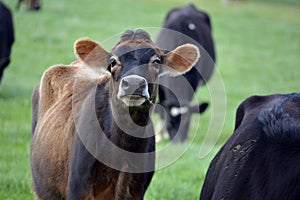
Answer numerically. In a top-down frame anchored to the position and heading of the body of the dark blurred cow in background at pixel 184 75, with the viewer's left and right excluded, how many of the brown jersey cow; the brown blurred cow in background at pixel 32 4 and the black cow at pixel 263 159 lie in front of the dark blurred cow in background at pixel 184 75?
2

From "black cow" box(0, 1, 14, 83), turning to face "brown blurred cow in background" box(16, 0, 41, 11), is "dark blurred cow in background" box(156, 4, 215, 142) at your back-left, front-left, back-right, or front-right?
back-right

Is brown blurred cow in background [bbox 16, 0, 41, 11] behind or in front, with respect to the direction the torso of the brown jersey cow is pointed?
behind

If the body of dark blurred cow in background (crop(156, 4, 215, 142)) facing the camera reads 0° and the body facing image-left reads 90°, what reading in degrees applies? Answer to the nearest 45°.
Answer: approximately 0°

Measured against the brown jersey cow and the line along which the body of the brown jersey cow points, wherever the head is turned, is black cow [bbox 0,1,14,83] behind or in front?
behind

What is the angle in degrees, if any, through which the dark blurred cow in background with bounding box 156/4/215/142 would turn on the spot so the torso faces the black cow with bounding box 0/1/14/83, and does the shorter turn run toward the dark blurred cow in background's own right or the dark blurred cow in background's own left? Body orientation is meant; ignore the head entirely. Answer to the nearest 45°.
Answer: approximately 90° to the dark blurred cow in background's own right

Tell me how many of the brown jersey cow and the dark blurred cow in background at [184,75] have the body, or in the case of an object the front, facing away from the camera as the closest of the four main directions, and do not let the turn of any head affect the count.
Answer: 0

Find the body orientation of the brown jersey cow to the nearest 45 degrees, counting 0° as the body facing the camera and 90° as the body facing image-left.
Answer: approximately 315°

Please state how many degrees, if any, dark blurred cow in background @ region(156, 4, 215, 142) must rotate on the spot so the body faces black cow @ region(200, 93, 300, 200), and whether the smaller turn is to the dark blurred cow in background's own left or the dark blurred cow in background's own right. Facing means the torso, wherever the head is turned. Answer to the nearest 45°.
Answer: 0° — it already faces it

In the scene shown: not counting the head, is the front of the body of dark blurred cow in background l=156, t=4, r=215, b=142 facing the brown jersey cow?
yes
